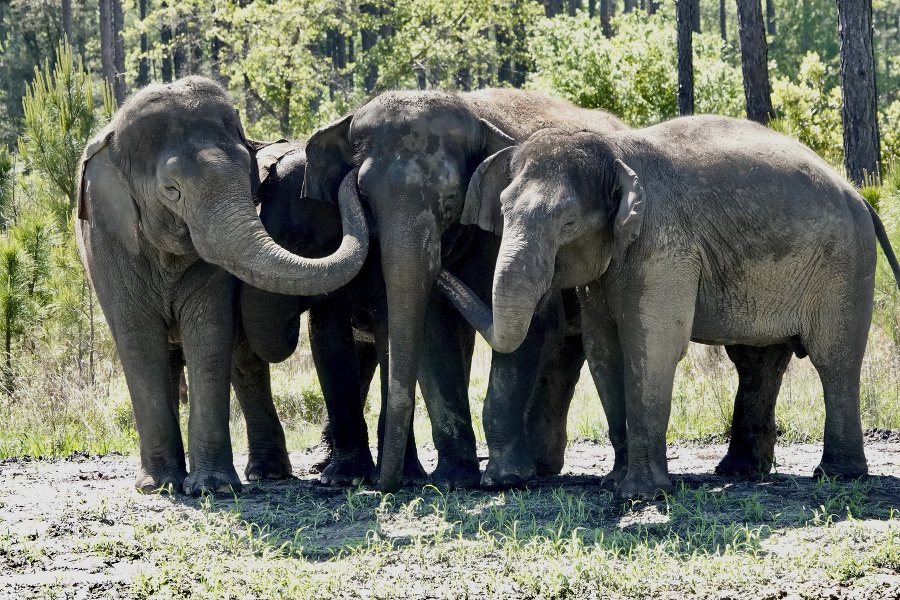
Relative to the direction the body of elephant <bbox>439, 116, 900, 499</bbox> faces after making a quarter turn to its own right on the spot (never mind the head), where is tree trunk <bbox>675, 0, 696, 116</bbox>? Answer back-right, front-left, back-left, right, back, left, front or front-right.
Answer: front-right

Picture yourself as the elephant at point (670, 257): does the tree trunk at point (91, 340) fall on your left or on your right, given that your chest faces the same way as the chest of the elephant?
on your right

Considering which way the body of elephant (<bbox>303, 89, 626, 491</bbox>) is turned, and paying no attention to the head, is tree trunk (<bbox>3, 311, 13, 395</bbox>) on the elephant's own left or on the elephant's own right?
on the elephant's own right

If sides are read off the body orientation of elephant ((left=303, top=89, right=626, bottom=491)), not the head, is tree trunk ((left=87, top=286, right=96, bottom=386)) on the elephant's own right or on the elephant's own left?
on the elephant's own right

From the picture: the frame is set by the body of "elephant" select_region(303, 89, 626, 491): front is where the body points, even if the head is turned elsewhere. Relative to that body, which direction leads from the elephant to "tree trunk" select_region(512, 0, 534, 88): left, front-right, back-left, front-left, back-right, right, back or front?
back-right

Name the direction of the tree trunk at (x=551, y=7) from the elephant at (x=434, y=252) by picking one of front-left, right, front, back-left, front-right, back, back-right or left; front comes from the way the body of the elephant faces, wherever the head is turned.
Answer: back-right

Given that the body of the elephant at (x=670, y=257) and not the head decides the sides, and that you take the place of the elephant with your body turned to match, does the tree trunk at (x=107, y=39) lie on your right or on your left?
on your right

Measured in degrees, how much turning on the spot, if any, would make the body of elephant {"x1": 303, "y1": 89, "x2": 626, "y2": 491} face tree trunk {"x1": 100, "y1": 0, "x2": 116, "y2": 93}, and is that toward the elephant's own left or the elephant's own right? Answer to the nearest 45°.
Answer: approximately 135° to the elephant's own right

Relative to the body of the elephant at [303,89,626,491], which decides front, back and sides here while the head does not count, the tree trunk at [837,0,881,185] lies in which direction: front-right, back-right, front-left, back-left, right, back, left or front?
back

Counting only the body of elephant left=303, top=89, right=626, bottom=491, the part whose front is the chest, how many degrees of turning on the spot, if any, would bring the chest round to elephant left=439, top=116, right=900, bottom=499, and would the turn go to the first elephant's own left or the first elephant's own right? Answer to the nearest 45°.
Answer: approximately 135° to the first elephant's own left

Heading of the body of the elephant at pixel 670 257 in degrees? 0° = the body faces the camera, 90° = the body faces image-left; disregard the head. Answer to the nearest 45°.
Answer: approximately 45°
